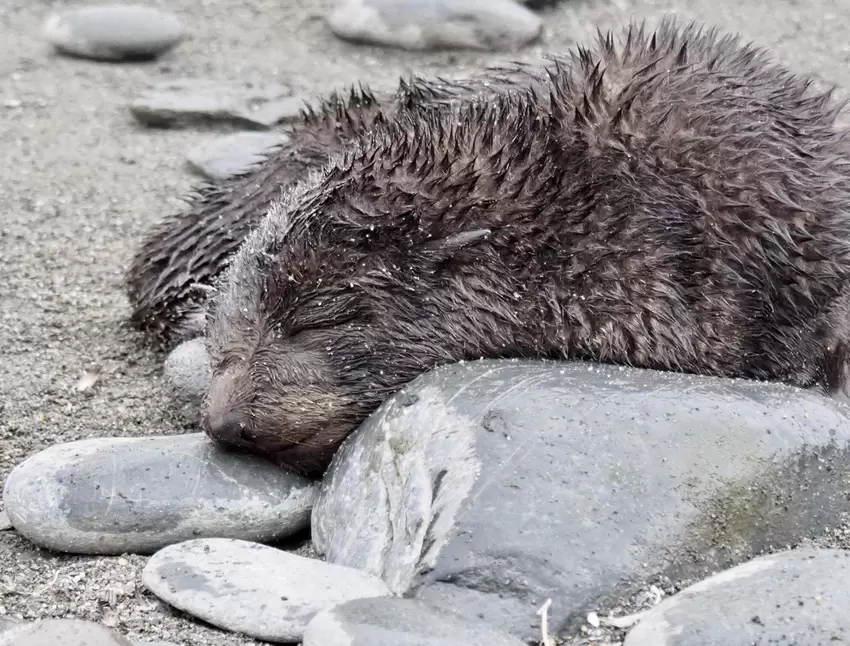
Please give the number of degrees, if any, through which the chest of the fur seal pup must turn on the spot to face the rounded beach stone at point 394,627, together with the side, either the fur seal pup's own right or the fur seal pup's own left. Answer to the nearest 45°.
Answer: approximately 90° to the fur seal pup's own left

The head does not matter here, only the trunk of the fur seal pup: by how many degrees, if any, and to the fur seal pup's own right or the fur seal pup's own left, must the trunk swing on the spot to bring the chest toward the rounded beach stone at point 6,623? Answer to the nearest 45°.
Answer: approximately 45° to the fur seal pup's own left

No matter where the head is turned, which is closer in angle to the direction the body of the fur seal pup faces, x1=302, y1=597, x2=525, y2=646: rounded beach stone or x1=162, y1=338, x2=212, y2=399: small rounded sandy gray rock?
the small rounded sandy gray rock

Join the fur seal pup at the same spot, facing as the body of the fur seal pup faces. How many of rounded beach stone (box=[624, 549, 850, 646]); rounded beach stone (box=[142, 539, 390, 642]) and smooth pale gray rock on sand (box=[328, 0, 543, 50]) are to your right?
1

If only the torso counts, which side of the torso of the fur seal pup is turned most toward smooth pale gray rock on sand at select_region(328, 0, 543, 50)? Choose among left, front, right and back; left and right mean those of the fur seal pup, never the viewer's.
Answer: right

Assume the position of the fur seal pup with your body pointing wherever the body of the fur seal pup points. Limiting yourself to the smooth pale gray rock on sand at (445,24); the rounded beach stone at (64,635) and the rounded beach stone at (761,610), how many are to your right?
1

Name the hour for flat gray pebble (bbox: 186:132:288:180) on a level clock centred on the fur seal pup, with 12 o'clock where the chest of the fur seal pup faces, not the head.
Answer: The flat gray pebble is roughly at 2 o'clock from the fur seal pup.

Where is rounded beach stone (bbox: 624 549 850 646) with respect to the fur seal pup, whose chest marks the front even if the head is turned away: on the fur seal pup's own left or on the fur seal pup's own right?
on the fur seal pup's own left

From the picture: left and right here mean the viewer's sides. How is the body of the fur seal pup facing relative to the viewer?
facing to the left of the viewer

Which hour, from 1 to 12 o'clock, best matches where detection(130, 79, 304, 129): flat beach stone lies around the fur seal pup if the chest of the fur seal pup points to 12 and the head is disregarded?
The flat beach stone is roughly at 2 o'clock from the fur seal pup.
